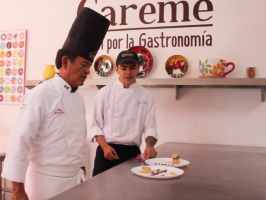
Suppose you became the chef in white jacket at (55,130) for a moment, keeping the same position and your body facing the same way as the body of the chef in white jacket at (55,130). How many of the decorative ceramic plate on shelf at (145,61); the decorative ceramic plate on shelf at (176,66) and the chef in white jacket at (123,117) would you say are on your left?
3
